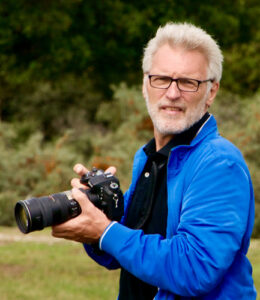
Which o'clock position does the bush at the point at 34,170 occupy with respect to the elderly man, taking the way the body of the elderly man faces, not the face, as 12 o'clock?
The bush is roughly at 4 o'clock from the elderly man.

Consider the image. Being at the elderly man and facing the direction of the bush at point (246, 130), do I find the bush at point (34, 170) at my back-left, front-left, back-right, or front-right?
front-left

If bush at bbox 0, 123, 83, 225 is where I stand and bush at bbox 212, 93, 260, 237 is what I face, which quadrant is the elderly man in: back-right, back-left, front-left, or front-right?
front-right

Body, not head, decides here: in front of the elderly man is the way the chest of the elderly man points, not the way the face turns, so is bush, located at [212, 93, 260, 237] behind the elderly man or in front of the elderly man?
behind

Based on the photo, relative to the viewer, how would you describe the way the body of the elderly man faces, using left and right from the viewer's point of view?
facing the viewer and to the left of the viewer
